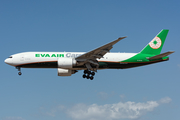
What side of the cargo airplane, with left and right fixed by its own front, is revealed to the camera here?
left
